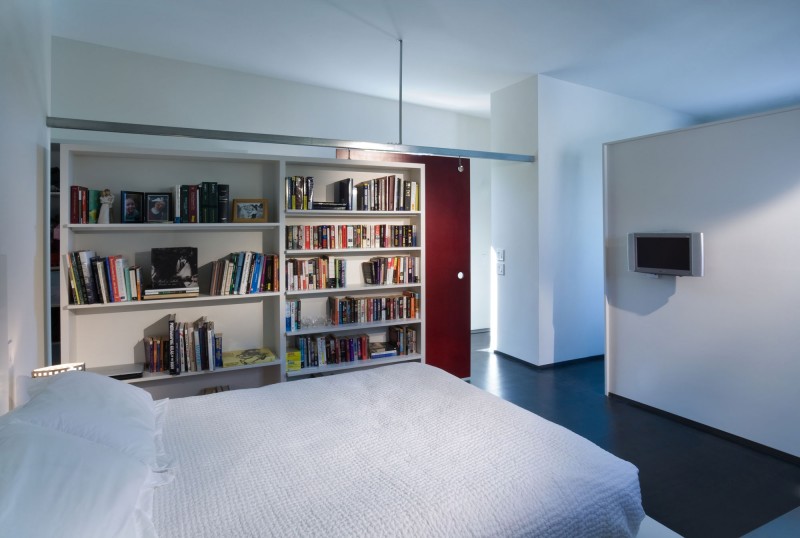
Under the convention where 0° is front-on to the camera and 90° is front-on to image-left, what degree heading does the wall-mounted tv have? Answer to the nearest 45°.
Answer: approximately 45°

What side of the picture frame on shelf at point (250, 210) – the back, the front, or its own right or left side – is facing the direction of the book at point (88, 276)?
right

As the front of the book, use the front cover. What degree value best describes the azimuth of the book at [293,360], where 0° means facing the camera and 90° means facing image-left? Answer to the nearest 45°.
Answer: approximately 0°

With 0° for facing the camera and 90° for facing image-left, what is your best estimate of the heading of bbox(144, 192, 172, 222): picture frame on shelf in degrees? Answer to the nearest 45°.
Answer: approximately 0°
